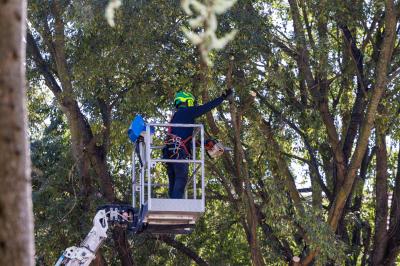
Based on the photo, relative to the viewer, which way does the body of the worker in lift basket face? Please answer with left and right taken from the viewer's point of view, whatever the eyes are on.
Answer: facing away from the viewer and to the right of the viewer
